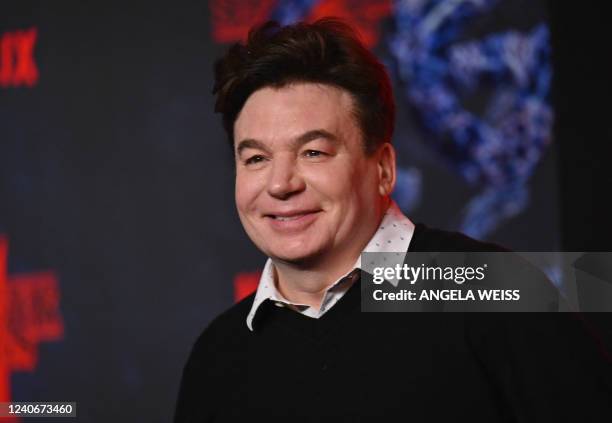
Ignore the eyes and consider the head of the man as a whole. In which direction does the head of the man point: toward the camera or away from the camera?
toward the camera

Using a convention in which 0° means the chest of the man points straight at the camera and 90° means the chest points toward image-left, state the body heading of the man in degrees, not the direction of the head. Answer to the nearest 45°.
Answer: approximately 45°
